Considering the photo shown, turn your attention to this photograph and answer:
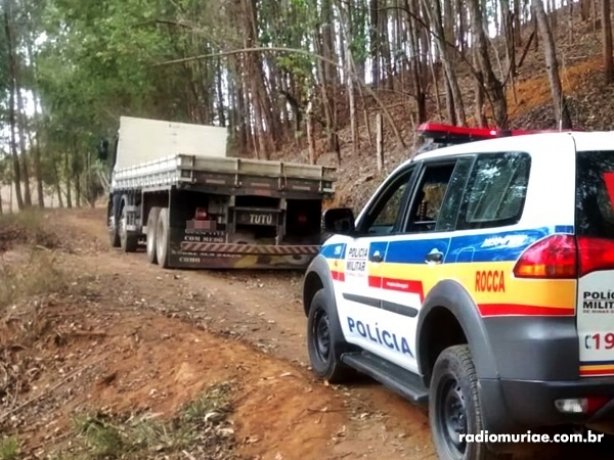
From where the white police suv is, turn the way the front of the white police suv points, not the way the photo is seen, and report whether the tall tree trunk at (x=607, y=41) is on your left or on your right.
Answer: on your right

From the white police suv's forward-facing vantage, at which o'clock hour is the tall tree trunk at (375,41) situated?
The tall tree trunk is roughly at 1 o'clock from the white police suv.

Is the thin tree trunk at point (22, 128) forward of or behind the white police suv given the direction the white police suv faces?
forward

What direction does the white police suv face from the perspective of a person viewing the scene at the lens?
facing away from the viewer and to the left of the viewer

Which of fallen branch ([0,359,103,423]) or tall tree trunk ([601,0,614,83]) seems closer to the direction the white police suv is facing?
the fallen branch

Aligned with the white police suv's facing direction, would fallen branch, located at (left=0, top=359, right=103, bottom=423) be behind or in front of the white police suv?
in front
